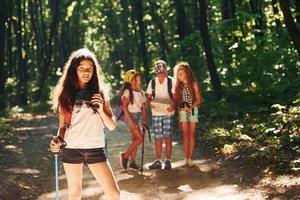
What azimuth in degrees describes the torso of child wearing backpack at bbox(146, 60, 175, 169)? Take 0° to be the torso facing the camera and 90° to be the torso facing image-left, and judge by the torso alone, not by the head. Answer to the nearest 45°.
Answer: approximately 0°

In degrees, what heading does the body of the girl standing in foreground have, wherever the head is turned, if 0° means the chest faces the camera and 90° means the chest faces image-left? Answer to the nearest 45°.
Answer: approximately 0°

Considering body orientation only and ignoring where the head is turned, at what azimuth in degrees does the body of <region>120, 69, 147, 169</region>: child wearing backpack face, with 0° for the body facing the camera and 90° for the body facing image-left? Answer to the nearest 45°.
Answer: approximately 315°

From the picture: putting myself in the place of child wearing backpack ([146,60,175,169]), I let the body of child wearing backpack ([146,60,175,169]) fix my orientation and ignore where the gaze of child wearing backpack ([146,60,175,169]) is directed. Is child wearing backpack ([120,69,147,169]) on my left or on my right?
on my right

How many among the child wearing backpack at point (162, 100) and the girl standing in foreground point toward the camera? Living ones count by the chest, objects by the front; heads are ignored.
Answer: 2

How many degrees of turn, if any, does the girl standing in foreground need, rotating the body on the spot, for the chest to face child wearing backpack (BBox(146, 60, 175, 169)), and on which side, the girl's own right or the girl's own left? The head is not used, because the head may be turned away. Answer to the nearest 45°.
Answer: approximately 180°

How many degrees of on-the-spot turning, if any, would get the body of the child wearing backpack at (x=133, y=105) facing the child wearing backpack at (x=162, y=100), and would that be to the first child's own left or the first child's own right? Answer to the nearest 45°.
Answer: approximately 45° to the first child's own left
